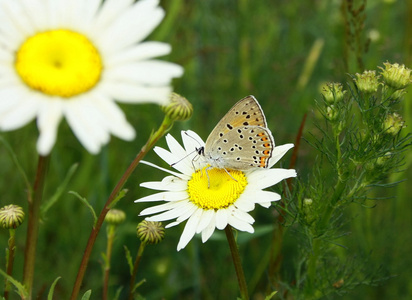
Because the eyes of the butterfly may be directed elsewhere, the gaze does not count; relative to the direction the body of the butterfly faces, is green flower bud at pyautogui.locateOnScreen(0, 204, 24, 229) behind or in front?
in front

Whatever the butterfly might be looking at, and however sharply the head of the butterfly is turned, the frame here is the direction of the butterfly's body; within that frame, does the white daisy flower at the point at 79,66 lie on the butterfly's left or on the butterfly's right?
on the butterfly's left

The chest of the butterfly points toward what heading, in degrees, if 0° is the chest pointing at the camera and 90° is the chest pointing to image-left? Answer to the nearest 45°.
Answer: approximately 90°
